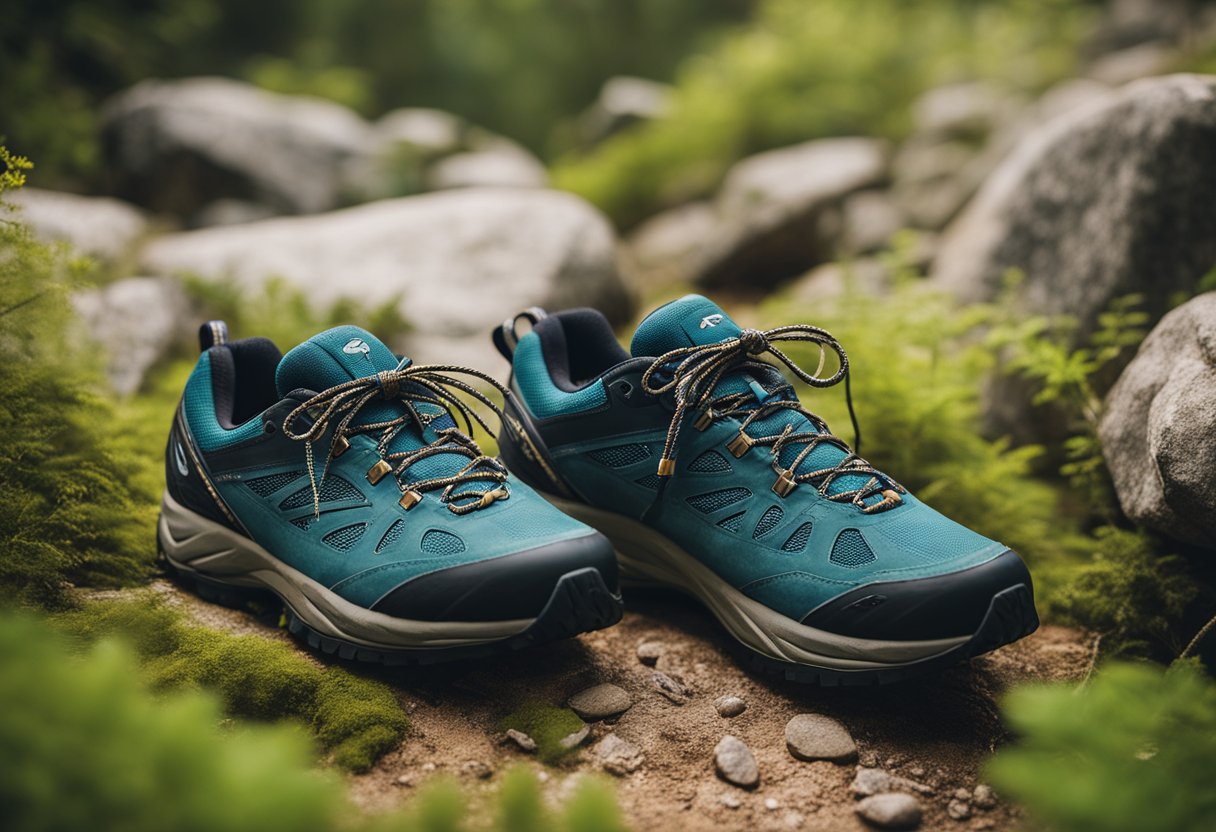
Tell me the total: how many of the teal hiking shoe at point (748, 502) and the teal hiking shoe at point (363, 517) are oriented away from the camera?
0

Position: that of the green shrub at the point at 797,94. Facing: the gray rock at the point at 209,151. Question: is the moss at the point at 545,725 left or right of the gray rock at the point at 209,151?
left

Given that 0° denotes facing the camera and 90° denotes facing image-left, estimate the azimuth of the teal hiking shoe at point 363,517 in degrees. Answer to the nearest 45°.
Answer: approximately 315°

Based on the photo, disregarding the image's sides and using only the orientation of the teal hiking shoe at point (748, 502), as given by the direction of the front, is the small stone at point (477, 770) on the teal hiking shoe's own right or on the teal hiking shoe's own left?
on the teal hiking shoe's own right

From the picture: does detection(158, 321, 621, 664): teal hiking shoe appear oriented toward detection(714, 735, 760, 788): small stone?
yes

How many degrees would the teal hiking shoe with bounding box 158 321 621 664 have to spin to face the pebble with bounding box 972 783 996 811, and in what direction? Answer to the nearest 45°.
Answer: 0° — it already faces it

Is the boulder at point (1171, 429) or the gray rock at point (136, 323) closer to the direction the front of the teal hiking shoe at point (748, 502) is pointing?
the boulder

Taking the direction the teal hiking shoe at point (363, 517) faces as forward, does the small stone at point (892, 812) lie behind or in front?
in front

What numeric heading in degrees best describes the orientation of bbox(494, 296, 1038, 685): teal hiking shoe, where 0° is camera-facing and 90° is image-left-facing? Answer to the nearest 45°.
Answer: approximately 315°
